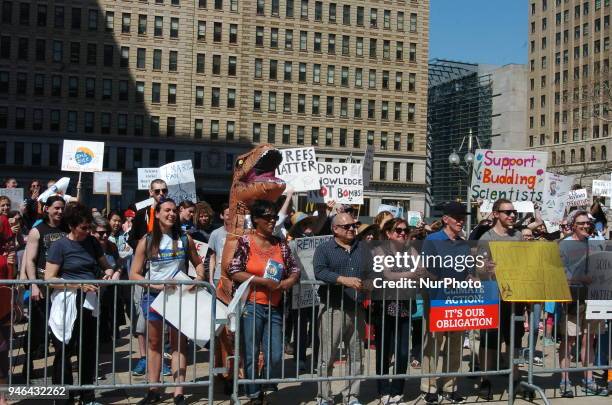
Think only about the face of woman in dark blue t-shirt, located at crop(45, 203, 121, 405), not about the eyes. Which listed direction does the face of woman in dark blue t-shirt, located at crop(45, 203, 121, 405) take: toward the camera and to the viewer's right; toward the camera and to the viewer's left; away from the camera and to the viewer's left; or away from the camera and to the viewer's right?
toward the camera and to the viewer's right

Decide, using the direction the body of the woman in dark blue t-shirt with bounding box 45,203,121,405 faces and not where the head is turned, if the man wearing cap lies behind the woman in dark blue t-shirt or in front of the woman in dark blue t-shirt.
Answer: in front

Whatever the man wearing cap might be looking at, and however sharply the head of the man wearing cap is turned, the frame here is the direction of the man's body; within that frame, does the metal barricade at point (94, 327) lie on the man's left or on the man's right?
on the man's right

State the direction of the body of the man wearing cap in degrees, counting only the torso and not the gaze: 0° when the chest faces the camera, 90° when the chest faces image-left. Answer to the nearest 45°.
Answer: approximately 315°

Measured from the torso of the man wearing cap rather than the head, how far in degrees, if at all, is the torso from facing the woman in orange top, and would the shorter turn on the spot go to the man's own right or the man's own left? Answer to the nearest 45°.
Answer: approximately 90° to the man's own right

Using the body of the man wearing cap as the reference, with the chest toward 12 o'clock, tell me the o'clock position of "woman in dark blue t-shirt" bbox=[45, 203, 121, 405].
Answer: The woman in dark blue t-shirt is roughly at 4 o'clock from the man wearing cap.

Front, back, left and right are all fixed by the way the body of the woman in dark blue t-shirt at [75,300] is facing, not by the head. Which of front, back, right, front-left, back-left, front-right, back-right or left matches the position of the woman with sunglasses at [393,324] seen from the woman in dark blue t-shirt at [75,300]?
front-left

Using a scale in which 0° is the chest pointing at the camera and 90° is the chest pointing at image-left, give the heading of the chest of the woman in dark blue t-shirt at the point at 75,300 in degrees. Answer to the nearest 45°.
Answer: approximately 315°
